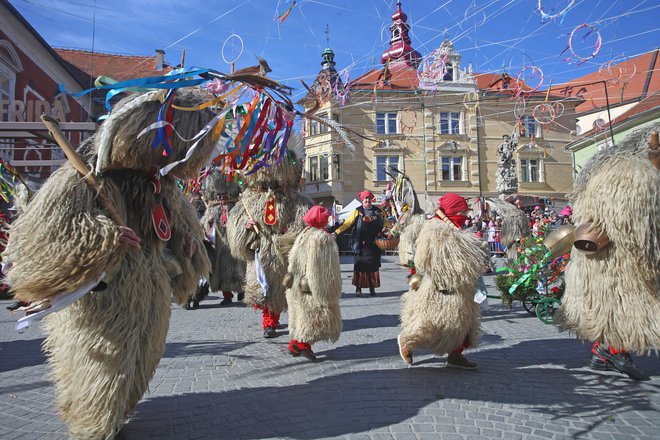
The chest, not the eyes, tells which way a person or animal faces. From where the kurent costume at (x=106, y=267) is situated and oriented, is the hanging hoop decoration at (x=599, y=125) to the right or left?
on its left

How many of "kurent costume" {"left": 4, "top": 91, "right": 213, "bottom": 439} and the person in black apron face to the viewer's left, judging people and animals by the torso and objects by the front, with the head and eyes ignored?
0

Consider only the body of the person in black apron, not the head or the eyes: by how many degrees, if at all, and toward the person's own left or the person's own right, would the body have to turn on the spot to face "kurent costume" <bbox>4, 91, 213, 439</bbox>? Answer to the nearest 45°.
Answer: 0° — they already face it

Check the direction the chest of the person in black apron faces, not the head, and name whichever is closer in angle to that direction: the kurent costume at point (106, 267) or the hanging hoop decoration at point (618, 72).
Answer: the kurent costume

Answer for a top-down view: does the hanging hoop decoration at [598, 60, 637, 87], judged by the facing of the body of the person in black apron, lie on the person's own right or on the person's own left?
on the person's own left

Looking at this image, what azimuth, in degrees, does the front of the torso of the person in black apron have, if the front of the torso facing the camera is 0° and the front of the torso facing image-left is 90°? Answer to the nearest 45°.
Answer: approximately 0°

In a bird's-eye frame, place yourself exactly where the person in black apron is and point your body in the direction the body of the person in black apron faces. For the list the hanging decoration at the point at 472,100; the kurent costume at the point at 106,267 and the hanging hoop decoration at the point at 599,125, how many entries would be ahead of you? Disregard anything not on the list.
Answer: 1

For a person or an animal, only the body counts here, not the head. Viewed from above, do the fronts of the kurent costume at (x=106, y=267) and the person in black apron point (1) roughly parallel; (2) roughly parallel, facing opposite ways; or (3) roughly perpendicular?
roughly perpendicular

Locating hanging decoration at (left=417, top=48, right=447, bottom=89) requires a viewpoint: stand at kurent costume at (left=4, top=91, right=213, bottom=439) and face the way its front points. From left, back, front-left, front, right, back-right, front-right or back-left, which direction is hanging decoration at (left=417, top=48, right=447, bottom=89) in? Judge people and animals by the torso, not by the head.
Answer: left

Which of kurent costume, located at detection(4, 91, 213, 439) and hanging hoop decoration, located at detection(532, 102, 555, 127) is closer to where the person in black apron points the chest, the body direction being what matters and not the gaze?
the kurent costume

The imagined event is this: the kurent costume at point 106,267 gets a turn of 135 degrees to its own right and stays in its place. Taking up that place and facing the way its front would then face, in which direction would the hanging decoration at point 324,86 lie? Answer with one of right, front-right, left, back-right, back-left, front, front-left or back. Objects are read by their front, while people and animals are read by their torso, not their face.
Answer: back-right

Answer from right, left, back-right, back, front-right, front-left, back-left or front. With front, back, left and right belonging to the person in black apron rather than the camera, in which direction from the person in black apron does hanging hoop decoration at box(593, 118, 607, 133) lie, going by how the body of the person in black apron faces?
back-left
